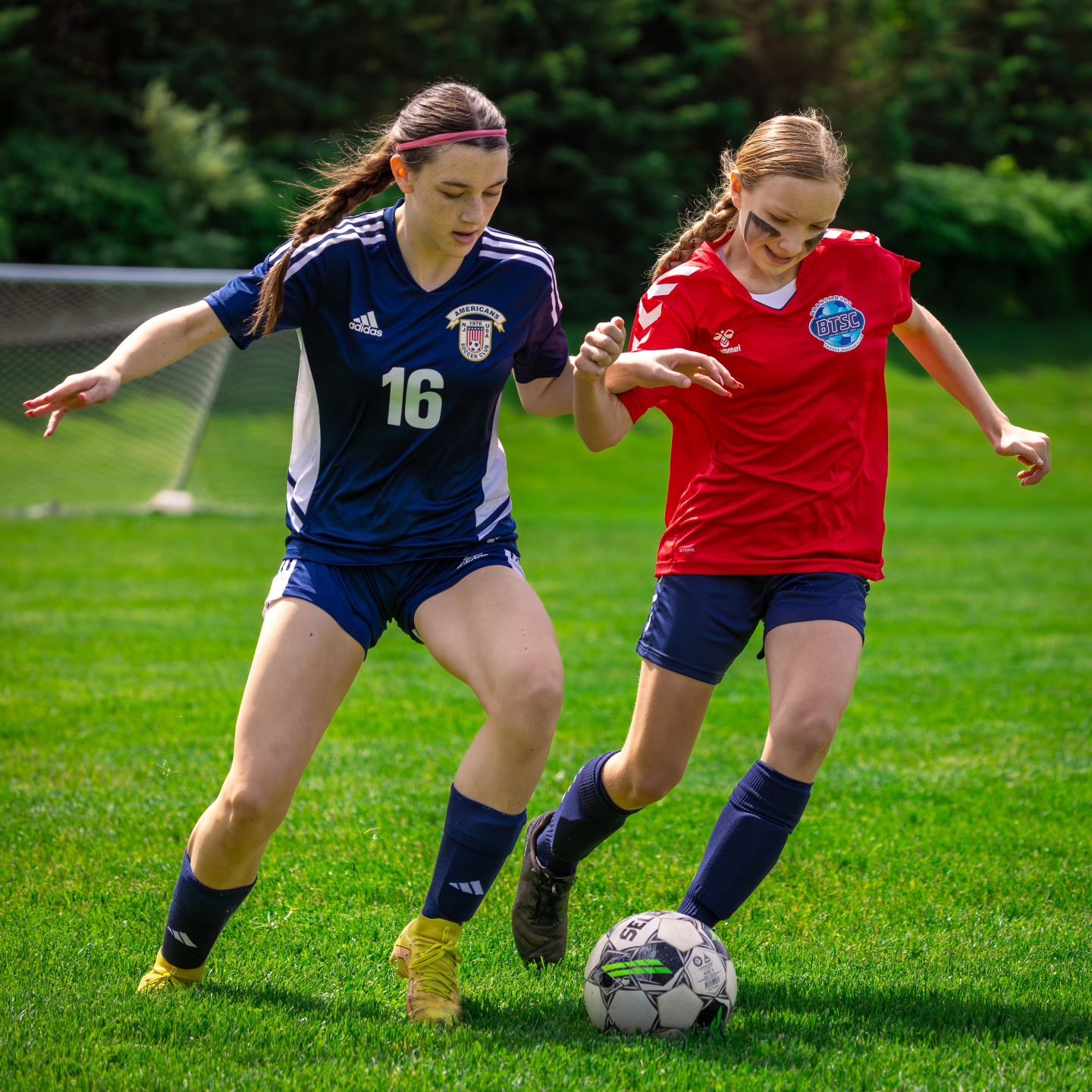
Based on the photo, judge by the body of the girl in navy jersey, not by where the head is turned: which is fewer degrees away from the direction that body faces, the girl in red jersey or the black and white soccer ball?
the black and white soccer ball

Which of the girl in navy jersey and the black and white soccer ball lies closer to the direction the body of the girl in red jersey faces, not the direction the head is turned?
the black and white soccer ball

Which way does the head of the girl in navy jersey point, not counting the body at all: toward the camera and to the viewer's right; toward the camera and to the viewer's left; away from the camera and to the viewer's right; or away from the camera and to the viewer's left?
toward the camera and to the viewer's right

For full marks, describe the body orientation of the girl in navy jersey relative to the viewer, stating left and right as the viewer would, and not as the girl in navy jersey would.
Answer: facing the viewer

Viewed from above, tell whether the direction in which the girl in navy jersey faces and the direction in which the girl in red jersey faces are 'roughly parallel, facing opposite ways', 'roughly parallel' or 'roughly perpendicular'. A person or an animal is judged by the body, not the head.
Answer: roughly parallel

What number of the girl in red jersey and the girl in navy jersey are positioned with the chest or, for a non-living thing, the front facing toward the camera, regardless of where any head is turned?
2

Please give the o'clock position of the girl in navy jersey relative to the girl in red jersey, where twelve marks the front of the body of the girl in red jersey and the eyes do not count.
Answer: The girl in navy jersey is roughly at 2 o'clock from the girl in red jersey.

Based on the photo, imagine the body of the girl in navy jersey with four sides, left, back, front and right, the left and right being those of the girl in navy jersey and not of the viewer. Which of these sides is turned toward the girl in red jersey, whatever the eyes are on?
left
